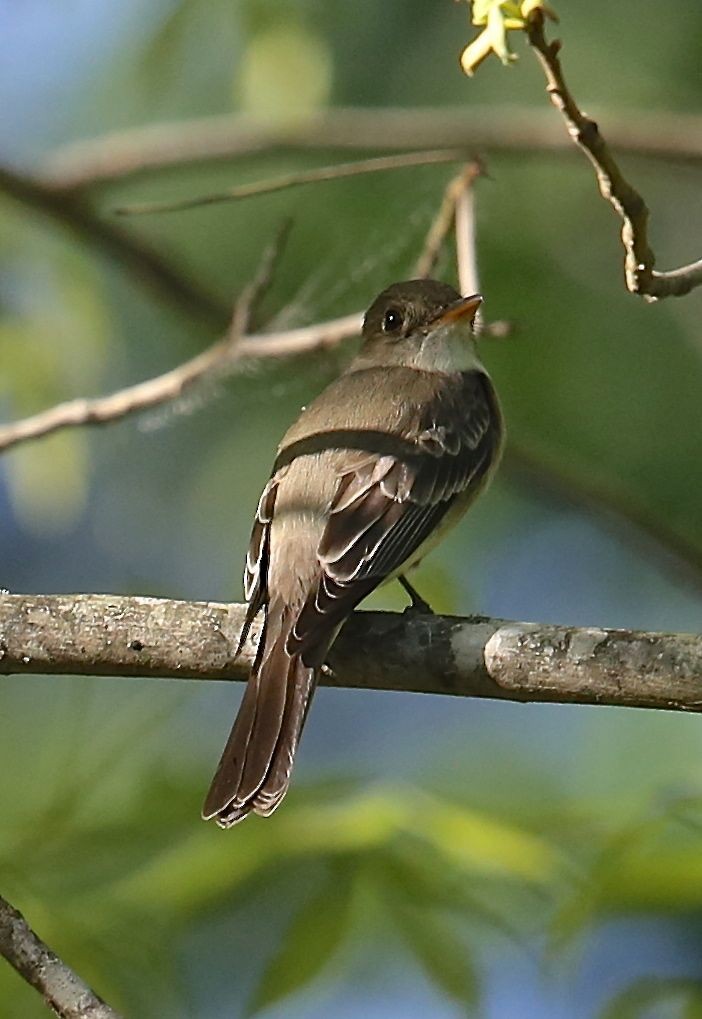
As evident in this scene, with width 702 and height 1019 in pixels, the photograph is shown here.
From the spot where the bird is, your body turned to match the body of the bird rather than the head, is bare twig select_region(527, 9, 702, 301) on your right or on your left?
on your right

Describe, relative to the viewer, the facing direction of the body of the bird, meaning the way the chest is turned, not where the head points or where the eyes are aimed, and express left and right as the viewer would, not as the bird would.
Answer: facing away from the viewer and to the right of the viewer
